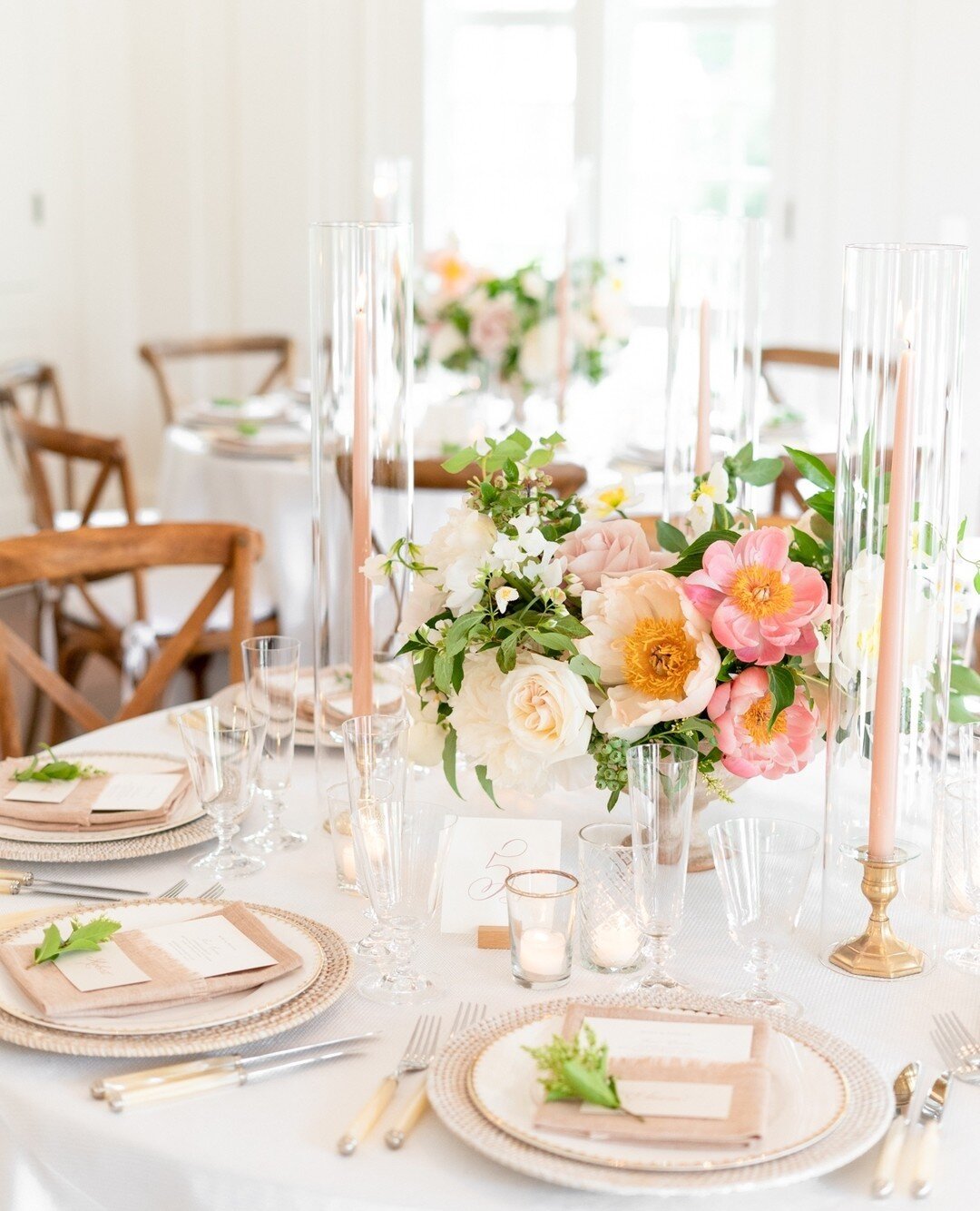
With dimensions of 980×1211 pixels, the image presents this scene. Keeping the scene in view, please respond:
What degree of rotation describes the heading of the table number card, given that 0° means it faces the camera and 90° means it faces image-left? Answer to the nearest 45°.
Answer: approximately 0°

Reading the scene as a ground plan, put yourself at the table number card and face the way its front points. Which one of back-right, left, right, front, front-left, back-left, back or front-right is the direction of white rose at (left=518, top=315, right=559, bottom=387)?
back

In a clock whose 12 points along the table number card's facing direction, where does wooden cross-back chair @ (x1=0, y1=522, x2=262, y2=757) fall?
The wooden cross-back chair is roughly at 5 o'clock from the table number card.

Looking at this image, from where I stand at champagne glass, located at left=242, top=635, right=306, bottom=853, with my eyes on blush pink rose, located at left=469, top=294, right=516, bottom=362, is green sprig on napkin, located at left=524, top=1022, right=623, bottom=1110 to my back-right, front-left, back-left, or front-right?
back-right
